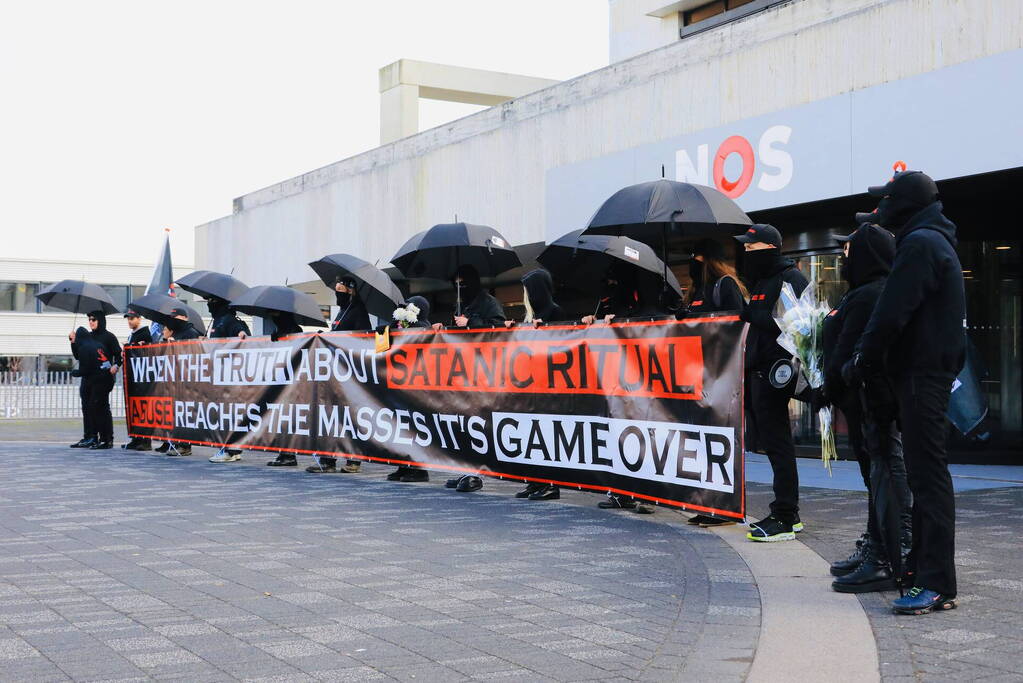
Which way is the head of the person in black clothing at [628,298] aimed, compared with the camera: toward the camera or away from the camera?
toward the camera

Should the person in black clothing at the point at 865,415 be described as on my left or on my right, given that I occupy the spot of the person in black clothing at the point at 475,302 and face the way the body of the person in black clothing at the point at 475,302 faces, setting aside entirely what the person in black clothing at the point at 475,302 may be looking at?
on my left

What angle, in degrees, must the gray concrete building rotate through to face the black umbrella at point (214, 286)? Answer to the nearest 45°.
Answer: approximately 45° to its right

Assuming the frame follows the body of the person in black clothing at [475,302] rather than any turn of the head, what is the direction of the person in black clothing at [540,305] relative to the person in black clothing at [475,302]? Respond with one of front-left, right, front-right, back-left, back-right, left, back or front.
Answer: left

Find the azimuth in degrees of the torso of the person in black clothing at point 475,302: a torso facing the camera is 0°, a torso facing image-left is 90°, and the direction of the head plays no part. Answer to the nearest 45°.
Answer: approximately 45°

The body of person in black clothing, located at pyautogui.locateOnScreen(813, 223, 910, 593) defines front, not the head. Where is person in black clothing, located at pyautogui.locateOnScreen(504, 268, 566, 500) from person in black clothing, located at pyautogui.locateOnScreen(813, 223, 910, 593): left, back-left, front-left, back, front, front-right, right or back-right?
front-right

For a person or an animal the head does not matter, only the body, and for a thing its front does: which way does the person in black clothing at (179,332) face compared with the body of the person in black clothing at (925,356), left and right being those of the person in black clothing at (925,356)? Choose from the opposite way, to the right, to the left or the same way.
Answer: to the left

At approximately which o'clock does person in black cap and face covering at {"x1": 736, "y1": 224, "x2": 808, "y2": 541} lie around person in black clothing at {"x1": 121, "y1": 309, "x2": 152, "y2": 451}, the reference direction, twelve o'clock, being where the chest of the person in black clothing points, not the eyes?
The person in black cap and face covering is roughly at 10 o'clock from the person in black clothing.

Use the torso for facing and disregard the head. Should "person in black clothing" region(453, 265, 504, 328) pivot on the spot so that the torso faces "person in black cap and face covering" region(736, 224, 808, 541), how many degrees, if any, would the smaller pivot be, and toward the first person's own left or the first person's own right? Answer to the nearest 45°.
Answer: approximately 90° to the first person's own left

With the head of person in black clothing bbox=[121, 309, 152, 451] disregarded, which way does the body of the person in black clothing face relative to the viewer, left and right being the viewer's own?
facing the viewer and to the left of the viewer

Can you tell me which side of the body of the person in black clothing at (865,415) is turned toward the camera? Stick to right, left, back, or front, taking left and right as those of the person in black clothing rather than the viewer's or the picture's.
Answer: left

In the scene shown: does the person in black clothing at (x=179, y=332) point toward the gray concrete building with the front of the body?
no

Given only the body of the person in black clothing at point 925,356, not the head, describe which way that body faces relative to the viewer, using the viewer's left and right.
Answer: facing to the left of the viewer

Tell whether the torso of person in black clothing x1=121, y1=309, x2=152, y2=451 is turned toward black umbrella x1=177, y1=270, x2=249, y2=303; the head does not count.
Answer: no

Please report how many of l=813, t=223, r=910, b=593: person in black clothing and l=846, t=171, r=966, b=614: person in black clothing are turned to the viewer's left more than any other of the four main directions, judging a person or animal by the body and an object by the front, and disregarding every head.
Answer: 2

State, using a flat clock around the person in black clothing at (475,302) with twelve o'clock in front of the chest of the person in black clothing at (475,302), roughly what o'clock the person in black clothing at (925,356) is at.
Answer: the person in black clothing at (925,356) is roughly at 10 o'clock from the person in black clothing at (475,302).

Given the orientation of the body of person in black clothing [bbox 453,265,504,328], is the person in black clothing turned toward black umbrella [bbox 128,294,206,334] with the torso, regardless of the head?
no

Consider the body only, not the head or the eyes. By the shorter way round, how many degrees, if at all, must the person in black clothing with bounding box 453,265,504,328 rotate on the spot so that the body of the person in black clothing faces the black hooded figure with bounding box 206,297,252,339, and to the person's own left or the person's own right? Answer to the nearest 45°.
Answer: approximately 90° to the person's own right

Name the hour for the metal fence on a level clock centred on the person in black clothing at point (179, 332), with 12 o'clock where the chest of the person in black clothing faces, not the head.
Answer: The metal fence is roughly at 4 o'clock from the person in black clothing.

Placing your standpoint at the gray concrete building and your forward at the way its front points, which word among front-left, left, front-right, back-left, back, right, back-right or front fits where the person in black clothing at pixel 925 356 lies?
front-left
